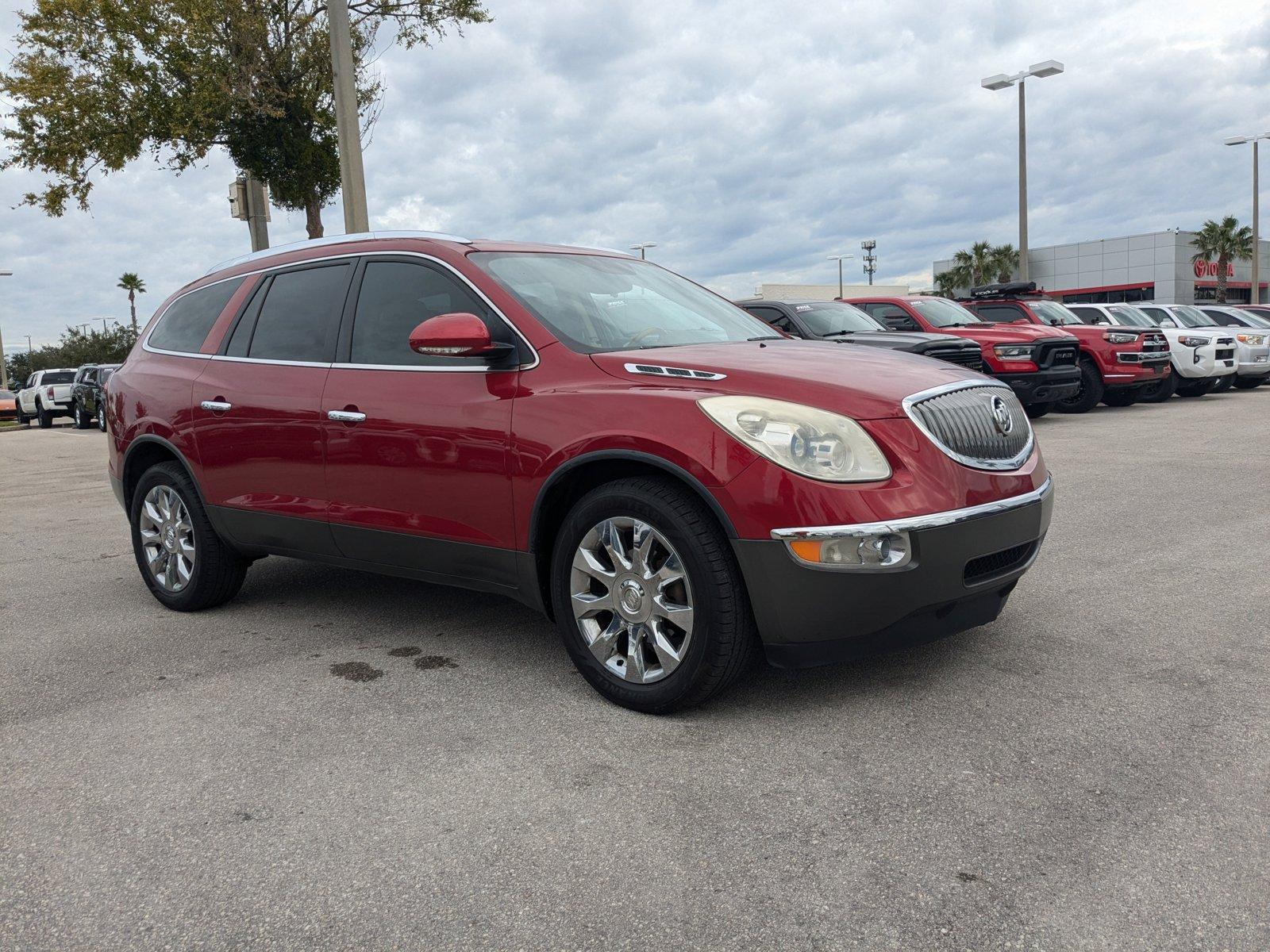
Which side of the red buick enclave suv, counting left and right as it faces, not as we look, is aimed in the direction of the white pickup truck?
back

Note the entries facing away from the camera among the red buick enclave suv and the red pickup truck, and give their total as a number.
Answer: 0

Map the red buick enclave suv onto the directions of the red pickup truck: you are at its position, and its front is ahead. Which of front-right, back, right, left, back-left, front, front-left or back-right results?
front-right

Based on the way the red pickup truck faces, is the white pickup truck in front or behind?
behind

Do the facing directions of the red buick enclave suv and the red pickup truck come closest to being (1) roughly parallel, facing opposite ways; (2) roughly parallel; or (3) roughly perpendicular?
roughly parallel

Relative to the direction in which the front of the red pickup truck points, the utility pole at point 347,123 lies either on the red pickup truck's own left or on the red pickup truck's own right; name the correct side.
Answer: on the red pickup truck's own right

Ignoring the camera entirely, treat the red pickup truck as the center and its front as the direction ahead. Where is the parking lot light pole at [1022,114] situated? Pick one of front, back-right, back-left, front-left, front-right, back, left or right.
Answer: back-left

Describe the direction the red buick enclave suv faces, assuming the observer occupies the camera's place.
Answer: facing the viewer and to the right of the viewer

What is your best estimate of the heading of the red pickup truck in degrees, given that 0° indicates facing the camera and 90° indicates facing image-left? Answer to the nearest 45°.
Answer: approximately 315°

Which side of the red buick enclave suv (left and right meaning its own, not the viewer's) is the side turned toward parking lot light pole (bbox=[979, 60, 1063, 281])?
left

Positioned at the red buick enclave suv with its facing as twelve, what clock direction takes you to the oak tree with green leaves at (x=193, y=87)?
The oak tree with green leaves is roughly at 7 o'clock from the red buick enclave suv.

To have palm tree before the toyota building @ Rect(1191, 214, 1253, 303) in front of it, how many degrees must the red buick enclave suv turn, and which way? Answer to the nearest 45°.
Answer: approximately 90° to its left
